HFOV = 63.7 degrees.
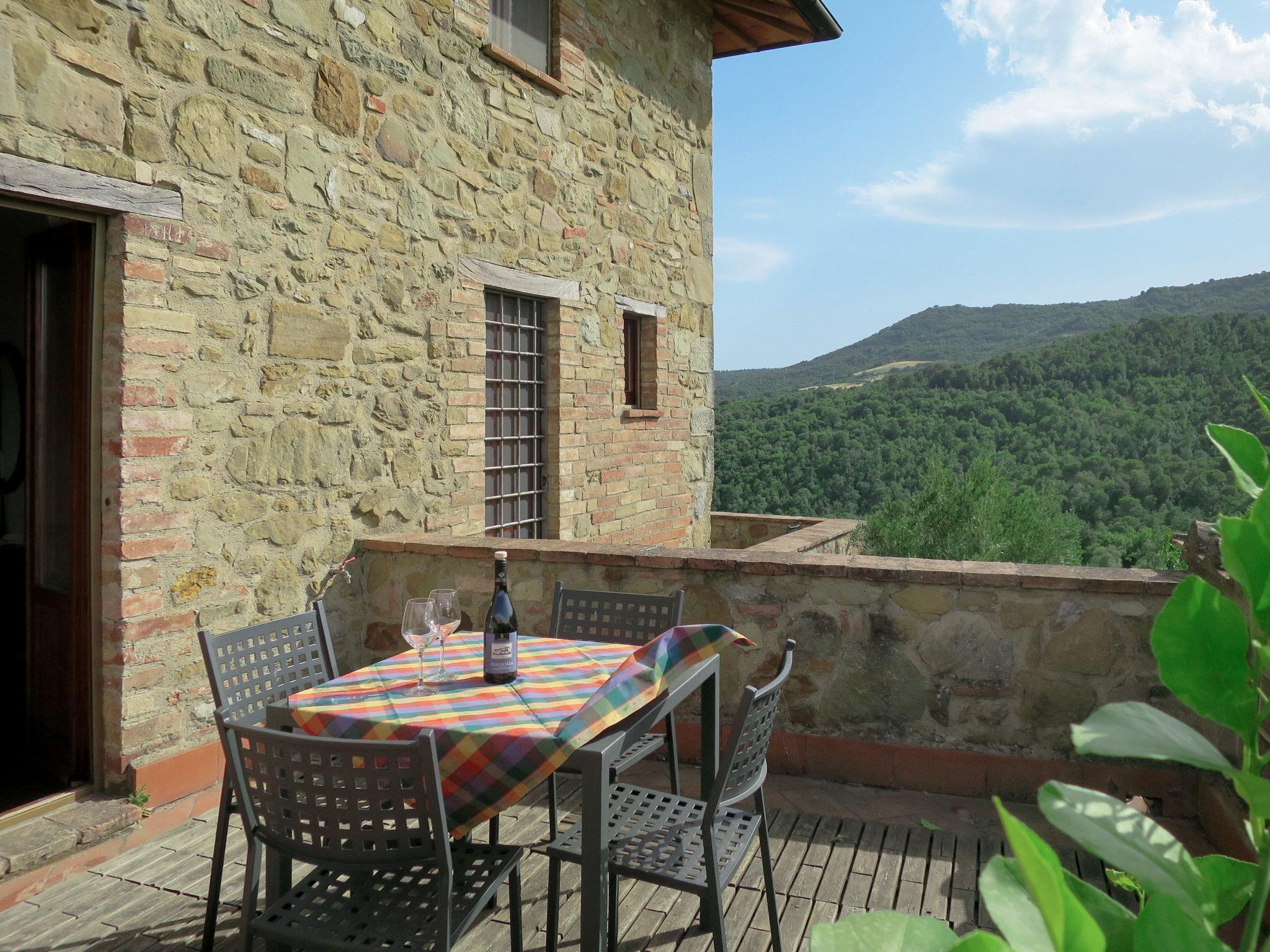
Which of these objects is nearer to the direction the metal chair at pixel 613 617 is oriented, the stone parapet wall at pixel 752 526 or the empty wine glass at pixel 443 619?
the empty wine glass

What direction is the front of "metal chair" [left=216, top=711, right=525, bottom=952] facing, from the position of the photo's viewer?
facing away from the viewer and to the right of the viewer

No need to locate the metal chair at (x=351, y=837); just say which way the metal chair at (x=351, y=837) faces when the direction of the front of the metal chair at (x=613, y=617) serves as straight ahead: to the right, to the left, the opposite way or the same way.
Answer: the opposite way

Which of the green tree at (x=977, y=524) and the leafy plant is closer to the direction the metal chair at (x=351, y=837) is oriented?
the green tree

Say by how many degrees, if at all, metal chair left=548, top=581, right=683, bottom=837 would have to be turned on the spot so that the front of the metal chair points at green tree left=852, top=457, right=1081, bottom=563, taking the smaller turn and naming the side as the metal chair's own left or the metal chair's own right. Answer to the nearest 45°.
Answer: approximately 180°

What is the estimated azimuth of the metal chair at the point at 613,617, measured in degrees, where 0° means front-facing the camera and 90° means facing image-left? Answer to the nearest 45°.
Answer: approximately 45°

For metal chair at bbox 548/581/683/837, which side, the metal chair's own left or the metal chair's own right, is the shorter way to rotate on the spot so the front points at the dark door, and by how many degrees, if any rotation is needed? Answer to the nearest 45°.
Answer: approximately 45° to the metal chair's own right

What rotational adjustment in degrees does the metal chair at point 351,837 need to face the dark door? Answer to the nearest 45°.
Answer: approximately 90° to its left

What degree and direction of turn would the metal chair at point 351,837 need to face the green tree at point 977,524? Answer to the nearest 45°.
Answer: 0° — it already faces it

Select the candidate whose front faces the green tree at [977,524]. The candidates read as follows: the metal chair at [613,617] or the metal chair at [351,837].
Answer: the metal chair at [351,837]

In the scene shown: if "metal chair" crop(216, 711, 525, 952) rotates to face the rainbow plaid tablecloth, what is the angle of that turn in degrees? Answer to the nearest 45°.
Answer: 0° — it already faces it

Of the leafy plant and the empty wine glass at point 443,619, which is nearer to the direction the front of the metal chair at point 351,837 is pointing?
the empty wine glass
